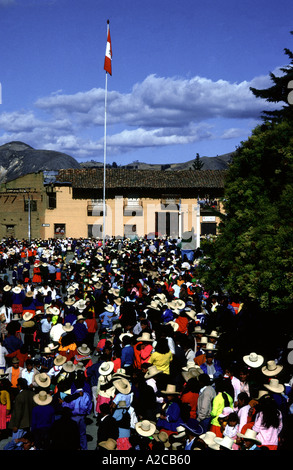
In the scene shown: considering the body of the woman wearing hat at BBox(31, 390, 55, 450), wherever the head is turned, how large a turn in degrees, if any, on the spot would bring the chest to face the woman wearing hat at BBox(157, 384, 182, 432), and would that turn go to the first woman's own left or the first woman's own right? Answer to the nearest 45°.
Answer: approximately 90° to the first woman's own right

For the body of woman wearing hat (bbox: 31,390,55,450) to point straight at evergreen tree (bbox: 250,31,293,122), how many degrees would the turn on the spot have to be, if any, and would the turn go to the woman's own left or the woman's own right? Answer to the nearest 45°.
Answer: approximately 45° to the woman's own right

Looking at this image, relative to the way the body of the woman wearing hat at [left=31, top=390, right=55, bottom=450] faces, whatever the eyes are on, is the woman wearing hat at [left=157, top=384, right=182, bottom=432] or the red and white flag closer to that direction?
the red and white flag

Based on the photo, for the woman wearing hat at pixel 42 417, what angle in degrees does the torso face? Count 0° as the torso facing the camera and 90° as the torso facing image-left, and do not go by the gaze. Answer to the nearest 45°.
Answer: approximately 180°

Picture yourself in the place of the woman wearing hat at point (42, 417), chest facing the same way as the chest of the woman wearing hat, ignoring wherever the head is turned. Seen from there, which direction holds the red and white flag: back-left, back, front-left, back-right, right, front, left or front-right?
front

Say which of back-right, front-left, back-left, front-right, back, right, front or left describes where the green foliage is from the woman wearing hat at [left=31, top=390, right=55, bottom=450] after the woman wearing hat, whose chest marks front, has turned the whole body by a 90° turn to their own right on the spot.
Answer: front-left
